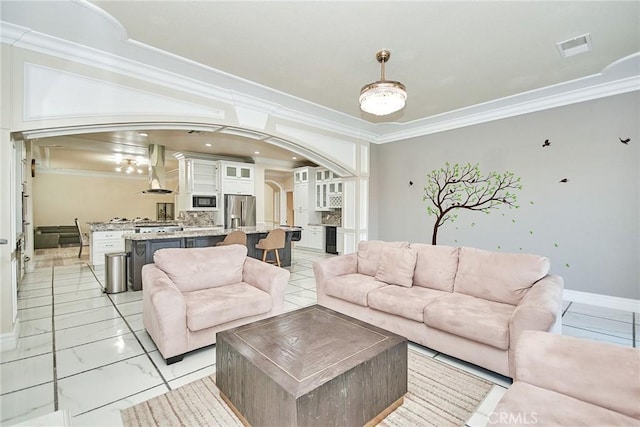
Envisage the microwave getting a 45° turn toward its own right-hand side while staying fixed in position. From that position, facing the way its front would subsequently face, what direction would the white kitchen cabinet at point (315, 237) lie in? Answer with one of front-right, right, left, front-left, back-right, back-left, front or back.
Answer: back-left

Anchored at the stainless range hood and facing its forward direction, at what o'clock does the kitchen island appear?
The kitchen island is roughly at 12 o'clock from the stainless range hood.

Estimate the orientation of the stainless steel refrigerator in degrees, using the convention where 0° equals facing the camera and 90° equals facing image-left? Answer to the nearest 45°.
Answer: approximately 0°

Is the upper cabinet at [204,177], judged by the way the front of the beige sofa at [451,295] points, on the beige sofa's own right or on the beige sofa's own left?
on the beige sofa's own right

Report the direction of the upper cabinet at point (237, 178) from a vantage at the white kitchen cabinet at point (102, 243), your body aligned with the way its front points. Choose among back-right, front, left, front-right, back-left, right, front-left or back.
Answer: left

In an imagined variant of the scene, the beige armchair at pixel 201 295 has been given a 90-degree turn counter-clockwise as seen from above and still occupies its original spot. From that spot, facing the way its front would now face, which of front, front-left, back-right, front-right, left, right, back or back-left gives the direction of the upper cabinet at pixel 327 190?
front

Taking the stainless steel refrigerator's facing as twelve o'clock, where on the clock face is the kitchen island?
The kitchen island is roughly at 1 o'clock from the stainless steel refrigerator.

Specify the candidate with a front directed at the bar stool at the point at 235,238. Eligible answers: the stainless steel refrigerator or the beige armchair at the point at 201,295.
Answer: the stainless steel refrigerator

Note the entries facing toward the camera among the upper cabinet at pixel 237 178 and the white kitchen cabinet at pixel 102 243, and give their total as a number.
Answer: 2

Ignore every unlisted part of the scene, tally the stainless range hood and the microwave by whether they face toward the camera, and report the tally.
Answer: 2

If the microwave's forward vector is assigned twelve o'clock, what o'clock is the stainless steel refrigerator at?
The stainless steel refrigerator is roughly at 9 o'clock from the microwave.
